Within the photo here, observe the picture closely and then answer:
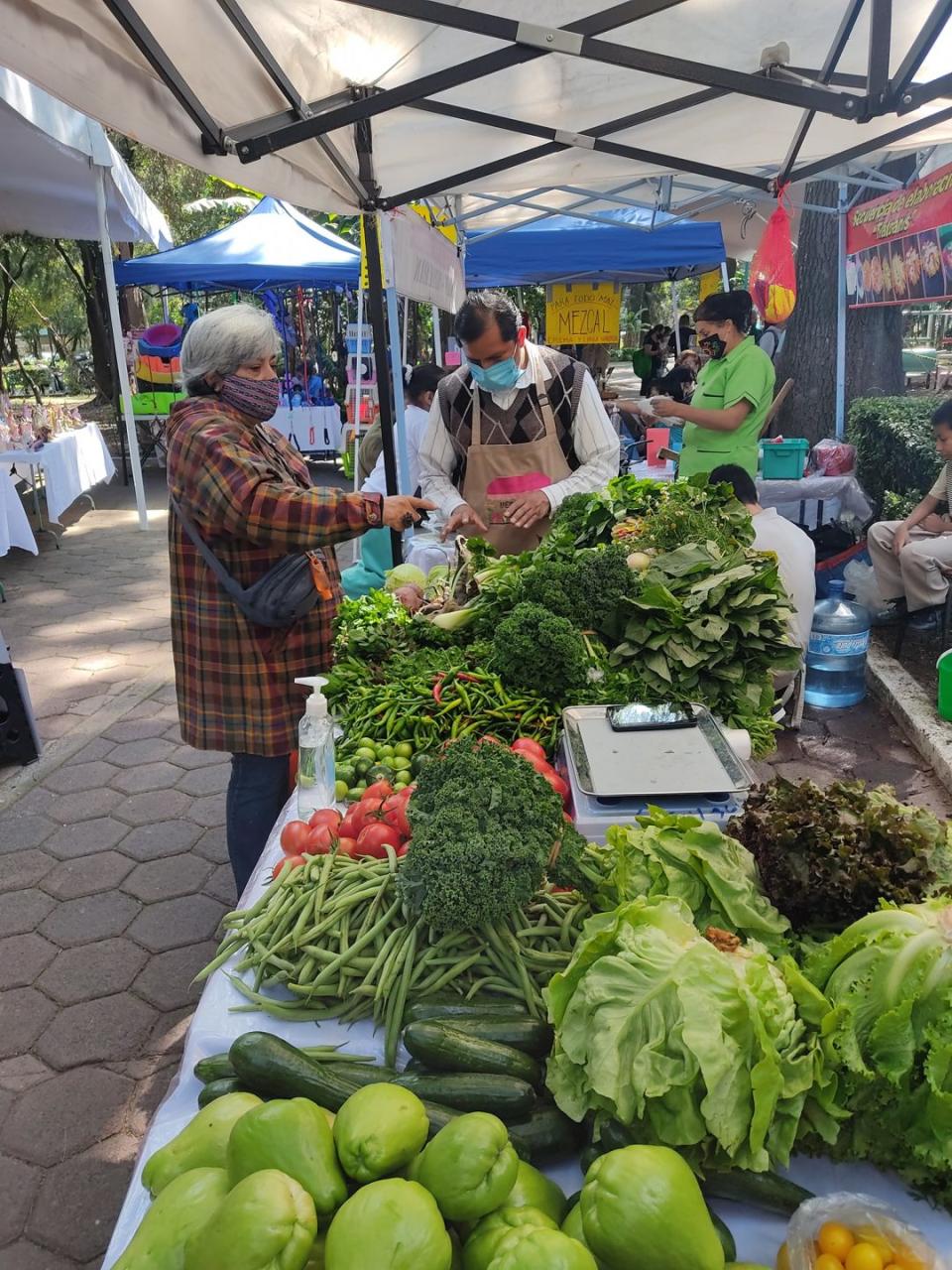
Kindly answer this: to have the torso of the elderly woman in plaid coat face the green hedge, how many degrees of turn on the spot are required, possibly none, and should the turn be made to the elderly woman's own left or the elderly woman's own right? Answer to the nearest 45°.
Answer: approximately 45° to the elderly woman's own left

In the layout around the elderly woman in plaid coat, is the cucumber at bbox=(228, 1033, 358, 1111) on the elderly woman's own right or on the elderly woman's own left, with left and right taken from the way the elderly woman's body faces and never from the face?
on the elderly woman's own right

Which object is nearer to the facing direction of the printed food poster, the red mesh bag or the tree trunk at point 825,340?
the red mesh bag

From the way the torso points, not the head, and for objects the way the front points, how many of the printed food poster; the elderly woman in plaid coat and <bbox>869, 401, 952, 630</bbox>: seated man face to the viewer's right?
1

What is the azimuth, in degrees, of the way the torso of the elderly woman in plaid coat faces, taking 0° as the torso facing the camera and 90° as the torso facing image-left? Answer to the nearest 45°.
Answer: approximately 270°

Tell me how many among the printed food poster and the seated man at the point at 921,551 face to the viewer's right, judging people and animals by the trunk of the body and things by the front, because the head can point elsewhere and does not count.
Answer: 0

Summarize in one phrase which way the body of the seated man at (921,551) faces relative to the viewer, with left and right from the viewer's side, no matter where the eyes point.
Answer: facing the viewer and to the left of the viewer

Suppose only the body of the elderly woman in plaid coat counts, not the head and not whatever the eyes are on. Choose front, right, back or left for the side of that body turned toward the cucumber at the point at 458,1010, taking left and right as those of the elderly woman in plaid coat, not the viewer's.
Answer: right

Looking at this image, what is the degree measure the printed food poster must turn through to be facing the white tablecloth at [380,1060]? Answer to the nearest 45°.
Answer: approximately 45° to its left

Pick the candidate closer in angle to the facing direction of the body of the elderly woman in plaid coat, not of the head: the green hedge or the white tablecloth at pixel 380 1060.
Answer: the green hedge

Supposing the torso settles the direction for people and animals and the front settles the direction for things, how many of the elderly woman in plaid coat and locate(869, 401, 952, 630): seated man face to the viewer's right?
1
